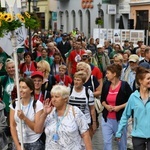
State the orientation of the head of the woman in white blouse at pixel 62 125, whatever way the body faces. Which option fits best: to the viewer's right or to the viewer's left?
to the viewer's left

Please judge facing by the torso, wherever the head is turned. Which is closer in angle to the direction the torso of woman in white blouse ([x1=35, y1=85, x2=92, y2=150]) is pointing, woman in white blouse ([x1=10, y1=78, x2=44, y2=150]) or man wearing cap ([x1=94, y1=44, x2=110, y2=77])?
the woman in white blouse

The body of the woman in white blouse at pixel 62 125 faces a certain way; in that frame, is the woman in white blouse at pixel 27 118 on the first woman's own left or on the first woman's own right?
on the first woman's own right

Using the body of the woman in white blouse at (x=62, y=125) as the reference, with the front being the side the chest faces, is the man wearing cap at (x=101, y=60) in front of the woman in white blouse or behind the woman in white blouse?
behind

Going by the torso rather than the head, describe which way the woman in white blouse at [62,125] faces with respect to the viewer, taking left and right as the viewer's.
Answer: facing the viewer and to the left of the viewer

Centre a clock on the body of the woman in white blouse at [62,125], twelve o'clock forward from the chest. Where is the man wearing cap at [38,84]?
The man wearing cap is roughly at 4 o'clock from the woman in white blouse.

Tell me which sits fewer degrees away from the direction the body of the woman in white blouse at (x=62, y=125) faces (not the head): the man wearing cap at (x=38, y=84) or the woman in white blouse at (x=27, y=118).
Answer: the woman in white blouse
